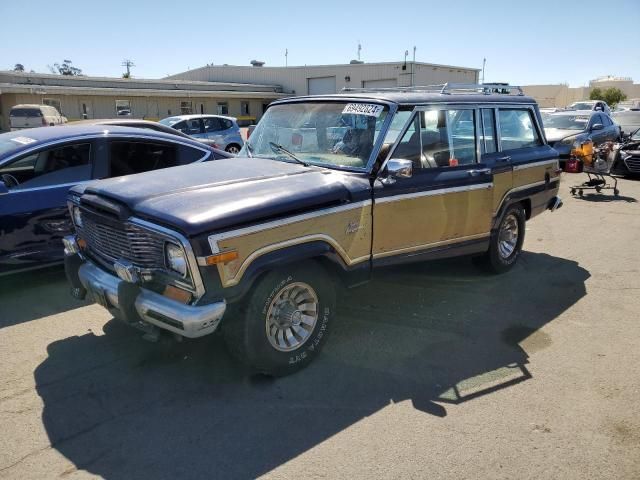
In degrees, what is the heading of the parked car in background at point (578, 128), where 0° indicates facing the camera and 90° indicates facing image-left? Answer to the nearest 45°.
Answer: approximately 45°

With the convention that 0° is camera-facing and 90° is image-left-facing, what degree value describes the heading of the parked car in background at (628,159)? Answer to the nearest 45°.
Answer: approximately 45°

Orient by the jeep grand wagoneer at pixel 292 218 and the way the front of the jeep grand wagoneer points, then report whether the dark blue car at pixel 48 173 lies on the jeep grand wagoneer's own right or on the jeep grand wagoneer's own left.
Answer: on the jeep grand wagoneer's own right

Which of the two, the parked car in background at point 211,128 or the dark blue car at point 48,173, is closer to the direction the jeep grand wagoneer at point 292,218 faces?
the dark blue car

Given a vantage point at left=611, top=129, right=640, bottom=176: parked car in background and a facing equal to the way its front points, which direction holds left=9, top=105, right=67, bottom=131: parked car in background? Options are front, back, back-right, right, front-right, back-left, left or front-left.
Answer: front-right

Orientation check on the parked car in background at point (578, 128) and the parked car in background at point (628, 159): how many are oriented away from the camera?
0

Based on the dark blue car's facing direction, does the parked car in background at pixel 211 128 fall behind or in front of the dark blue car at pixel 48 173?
behind

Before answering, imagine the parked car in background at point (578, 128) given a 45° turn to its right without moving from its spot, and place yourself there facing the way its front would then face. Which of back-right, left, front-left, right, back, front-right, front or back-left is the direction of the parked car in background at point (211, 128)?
front

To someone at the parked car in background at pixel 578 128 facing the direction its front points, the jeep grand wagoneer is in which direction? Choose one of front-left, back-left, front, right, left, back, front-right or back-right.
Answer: front-left
